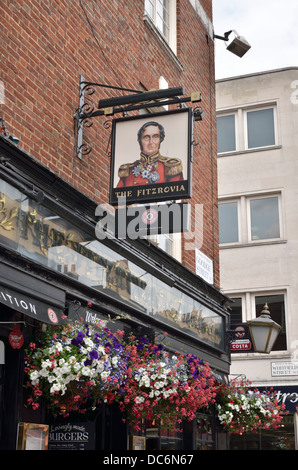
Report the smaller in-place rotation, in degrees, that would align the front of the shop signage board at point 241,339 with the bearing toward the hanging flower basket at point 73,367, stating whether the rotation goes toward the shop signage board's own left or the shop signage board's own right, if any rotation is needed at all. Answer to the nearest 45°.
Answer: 0° — it already faces it

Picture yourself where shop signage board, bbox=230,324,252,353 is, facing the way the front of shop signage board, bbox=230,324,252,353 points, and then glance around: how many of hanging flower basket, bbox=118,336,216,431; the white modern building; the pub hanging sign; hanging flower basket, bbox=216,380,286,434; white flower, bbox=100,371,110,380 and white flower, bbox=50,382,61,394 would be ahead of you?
5

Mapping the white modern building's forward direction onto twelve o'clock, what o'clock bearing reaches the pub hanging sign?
The pub hanging sign is roughly at 12 o'clock from the white modern building.

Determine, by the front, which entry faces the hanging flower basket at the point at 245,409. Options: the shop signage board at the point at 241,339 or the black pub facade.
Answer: the shop signage board

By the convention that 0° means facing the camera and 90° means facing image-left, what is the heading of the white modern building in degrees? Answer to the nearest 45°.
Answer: approximately 0°

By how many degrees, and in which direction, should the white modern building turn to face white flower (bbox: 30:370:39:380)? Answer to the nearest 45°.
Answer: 0° — it already faces it

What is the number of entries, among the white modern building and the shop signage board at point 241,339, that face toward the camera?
2

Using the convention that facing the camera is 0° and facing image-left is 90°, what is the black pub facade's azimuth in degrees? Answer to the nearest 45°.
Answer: approximately 315°

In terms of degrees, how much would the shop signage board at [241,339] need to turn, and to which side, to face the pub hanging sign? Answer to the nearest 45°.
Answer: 0° — it already faces it

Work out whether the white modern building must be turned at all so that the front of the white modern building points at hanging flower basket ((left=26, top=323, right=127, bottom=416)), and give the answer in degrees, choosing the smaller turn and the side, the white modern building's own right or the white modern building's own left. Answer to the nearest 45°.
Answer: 0° — it already faces it
